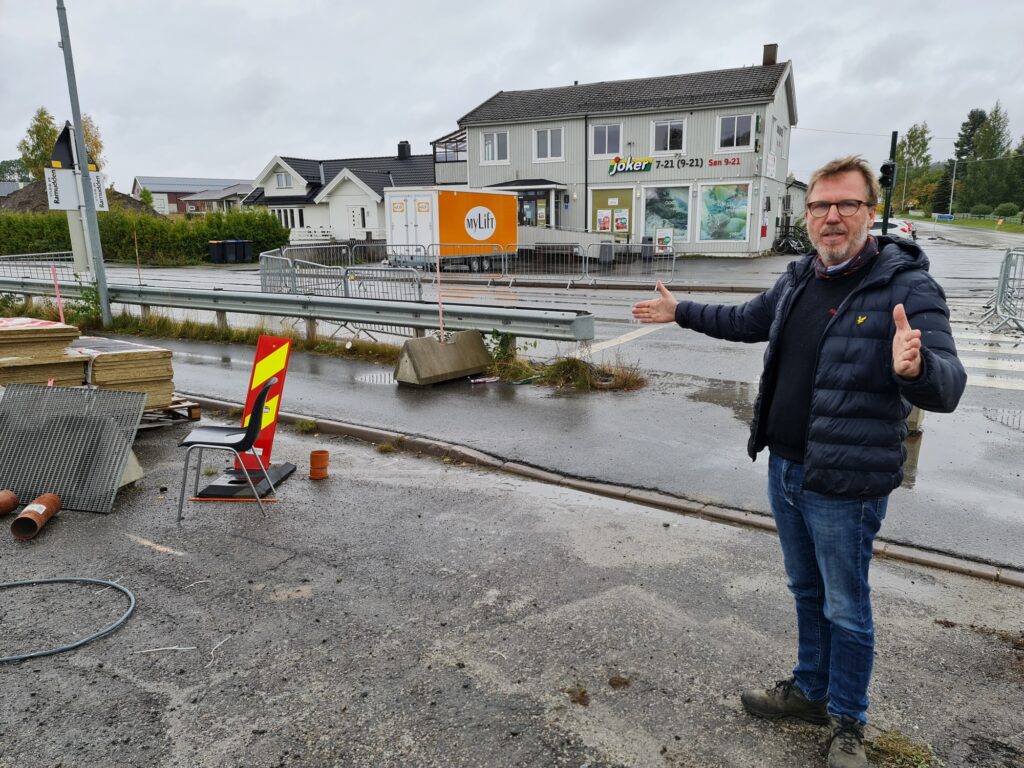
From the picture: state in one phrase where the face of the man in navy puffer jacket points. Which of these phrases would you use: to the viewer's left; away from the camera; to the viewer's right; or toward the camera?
toward the camera

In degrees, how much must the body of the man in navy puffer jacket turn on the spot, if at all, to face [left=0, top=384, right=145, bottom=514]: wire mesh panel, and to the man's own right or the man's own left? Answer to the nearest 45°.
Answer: approximately 45° to the man's own right

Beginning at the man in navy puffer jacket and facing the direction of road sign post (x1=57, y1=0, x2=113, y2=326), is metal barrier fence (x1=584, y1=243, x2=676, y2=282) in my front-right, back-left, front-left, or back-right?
front-right

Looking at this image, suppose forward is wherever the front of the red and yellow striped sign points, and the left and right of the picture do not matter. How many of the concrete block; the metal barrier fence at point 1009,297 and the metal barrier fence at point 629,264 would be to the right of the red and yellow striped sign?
0

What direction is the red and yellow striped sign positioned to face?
toward the camera

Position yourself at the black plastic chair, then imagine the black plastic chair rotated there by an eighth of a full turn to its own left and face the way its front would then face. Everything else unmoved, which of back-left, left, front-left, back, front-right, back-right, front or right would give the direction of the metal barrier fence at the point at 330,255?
back-right

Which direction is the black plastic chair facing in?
to the viewer's left

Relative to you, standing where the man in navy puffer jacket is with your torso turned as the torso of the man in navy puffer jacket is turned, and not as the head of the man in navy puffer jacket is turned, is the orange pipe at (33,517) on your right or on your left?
on your right

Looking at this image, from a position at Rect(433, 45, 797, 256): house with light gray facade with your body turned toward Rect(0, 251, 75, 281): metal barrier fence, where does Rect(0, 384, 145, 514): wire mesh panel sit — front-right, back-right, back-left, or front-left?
front-left

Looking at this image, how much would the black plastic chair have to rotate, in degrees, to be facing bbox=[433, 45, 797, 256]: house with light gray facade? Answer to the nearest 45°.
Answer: approximately 135° to its right

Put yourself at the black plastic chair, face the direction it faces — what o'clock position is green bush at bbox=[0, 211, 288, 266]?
The green bush is roughly at 3 o'clock from the black plastic chair.

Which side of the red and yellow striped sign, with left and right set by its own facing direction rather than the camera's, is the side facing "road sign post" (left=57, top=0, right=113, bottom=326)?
back

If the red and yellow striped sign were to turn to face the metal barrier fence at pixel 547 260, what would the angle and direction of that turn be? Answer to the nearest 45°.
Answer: approximately 135° to its left

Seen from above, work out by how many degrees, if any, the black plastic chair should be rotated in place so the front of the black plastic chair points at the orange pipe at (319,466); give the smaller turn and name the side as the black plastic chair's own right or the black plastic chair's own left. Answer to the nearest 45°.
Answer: approximately 135° to the black plastic chair's own right
